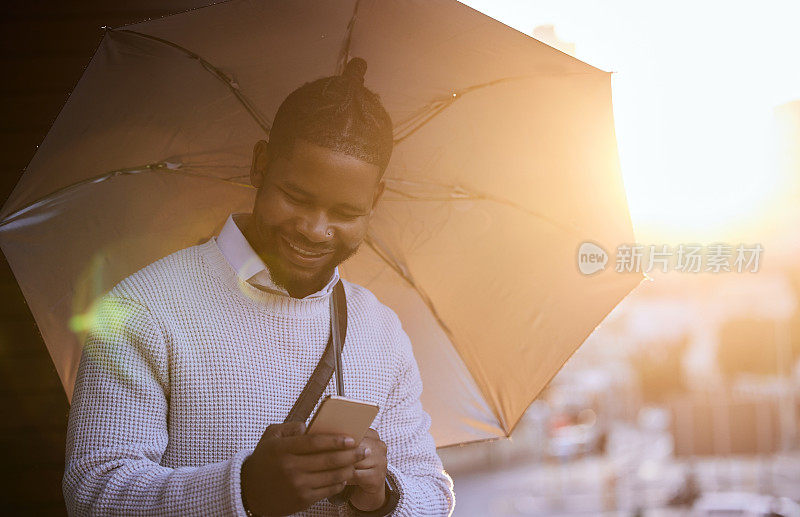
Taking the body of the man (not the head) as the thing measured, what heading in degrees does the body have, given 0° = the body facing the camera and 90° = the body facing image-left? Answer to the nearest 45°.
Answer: approximately 315°
